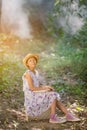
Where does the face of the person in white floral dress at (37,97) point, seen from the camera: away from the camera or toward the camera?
toward the camera

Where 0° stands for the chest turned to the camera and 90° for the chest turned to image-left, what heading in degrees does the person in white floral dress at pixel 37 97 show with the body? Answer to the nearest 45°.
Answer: approximately 315°
